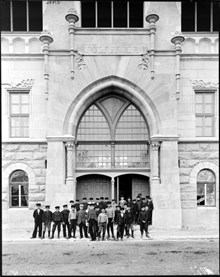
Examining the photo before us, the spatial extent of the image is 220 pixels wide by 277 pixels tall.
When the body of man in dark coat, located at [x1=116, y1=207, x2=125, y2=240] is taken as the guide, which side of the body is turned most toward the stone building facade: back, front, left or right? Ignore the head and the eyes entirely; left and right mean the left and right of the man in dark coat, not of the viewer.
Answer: back

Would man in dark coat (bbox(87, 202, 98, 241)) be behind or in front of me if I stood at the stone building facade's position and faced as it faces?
in front

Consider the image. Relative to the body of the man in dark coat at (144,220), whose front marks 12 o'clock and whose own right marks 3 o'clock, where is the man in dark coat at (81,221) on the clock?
the man in dark coat at (81,221) is roughly at 3 o'clock from the man in dark coat at (144,220).

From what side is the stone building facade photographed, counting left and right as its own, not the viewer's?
front

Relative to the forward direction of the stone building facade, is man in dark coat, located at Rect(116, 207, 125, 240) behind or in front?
in front

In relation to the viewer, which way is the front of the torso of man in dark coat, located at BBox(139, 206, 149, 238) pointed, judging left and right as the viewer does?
facing the viewer

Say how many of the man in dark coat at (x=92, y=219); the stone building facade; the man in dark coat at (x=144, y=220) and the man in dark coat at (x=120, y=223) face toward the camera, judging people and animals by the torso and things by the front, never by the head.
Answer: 4
